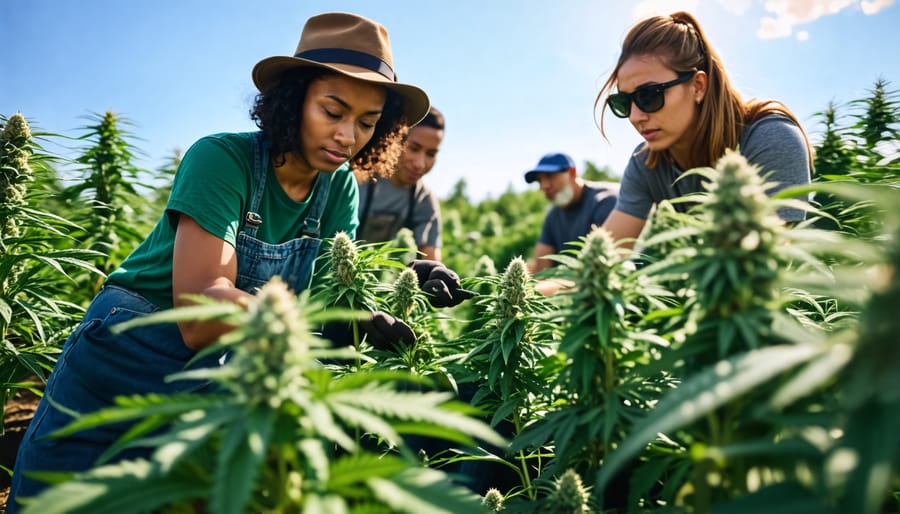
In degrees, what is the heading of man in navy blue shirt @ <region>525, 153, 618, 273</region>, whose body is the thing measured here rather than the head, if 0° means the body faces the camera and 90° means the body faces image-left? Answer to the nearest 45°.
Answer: approximately 45°

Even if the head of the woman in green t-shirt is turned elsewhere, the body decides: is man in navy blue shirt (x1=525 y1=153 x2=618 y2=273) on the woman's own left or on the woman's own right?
on the woman's own left

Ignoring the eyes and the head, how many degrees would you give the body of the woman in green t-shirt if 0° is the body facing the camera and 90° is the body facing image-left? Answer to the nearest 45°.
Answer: approximately 315°

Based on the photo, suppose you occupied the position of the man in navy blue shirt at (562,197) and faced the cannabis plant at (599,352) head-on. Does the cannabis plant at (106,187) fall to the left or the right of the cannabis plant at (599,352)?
right
